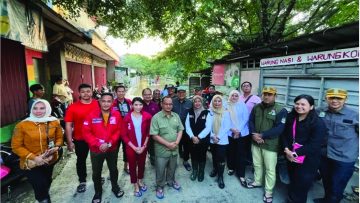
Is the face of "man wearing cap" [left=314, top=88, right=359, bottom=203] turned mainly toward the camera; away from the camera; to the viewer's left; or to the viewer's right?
toward the camera

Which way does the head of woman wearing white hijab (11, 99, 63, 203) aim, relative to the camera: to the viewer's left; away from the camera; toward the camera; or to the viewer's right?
toward the camera

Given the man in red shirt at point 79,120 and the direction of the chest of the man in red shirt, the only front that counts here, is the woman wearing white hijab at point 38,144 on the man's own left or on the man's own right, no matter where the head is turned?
on the man's own right

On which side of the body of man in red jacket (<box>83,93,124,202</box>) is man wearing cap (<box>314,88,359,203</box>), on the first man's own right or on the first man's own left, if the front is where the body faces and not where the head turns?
on the first man's own left

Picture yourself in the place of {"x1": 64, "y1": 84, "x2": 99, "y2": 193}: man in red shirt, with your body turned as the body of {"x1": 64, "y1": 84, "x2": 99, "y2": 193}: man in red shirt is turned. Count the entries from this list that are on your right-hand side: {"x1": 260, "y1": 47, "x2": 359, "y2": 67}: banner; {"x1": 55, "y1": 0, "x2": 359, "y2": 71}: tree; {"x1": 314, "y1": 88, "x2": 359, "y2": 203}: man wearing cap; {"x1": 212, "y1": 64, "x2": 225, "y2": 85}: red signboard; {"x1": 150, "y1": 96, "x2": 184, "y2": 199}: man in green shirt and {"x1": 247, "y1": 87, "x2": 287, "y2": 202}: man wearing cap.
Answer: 0

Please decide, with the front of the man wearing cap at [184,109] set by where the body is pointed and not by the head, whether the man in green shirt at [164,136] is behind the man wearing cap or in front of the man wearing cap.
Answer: in front

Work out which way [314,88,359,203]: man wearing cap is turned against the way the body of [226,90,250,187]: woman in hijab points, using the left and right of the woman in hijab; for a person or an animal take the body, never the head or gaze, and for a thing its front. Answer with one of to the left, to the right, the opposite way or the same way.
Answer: the same way

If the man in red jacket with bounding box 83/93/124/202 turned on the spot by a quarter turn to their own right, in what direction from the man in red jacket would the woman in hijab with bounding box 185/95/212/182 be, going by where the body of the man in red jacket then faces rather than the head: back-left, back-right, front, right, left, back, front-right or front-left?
back

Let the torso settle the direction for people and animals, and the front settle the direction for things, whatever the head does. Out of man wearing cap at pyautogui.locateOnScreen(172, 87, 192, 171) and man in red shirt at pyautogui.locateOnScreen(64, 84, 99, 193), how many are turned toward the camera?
2

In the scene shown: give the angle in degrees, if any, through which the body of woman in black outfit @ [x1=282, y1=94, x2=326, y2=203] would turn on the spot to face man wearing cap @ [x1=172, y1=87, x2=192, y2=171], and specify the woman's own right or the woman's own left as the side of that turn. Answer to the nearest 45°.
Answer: approximately 45° to the woman's own right

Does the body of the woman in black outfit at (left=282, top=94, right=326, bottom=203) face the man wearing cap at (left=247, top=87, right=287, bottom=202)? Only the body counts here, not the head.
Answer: no

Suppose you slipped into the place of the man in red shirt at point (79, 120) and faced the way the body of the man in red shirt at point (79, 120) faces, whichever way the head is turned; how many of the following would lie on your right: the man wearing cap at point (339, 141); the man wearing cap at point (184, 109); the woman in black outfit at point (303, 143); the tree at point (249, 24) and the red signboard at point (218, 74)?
0

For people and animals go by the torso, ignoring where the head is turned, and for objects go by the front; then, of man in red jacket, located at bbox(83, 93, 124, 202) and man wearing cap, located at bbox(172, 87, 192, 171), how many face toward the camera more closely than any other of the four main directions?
2

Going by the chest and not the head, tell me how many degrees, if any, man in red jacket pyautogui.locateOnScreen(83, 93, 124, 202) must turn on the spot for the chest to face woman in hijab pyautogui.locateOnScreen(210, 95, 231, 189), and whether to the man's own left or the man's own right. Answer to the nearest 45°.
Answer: approximately 90° to the man's own left

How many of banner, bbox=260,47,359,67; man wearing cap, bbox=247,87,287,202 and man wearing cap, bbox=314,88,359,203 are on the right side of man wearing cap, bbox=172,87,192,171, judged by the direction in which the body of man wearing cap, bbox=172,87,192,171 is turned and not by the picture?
0
